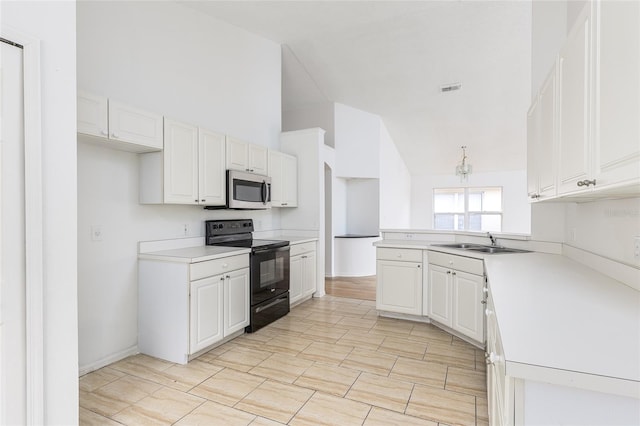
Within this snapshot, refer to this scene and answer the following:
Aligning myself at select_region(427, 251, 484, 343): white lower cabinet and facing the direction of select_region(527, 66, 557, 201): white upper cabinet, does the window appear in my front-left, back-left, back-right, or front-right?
back-left

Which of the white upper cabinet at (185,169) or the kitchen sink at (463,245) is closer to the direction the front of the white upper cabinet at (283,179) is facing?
the kitchen sink

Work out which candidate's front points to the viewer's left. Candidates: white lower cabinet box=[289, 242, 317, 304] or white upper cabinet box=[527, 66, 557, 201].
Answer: the white upper cabinet

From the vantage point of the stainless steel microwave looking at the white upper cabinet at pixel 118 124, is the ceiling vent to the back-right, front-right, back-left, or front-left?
back-left

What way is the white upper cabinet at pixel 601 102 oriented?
to the viewer's left

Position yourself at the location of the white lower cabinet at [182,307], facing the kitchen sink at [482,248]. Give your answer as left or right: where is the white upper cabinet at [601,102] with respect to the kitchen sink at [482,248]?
right

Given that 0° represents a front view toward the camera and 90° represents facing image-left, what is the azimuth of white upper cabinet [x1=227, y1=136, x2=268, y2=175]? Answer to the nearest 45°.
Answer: approximately 315°

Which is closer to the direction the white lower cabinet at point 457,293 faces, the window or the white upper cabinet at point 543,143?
the white upper cabinet

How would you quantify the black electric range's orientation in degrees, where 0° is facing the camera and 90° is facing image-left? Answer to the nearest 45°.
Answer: approximately 315°

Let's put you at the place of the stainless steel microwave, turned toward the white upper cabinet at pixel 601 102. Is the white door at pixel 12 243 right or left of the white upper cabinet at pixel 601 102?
right

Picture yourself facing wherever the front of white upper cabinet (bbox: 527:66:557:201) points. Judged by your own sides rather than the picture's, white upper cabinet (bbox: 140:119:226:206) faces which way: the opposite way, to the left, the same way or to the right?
the opposite way

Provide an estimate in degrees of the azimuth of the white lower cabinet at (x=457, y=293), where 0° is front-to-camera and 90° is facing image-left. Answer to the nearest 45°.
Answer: approximately 45°
